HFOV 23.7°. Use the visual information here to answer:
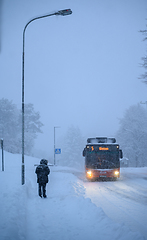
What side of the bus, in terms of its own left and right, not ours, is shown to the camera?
front

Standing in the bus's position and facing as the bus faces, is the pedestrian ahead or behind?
ahead
